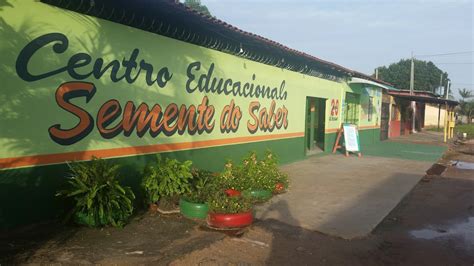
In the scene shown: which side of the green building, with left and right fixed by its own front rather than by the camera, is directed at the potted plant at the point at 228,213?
front

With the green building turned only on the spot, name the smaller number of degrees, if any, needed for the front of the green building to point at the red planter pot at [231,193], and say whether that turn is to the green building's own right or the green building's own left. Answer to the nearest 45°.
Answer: approximately 45° to the green building's own left

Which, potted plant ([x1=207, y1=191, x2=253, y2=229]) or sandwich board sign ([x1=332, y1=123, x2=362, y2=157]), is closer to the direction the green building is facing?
the potted plant

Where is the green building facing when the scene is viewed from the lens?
facing the viewer and to the right of the viewer

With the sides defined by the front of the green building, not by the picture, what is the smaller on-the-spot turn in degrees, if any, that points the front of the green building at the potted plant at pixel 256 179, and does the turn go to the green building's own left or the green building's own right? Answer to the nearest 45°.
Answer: approximately 45° to the green building's own left
